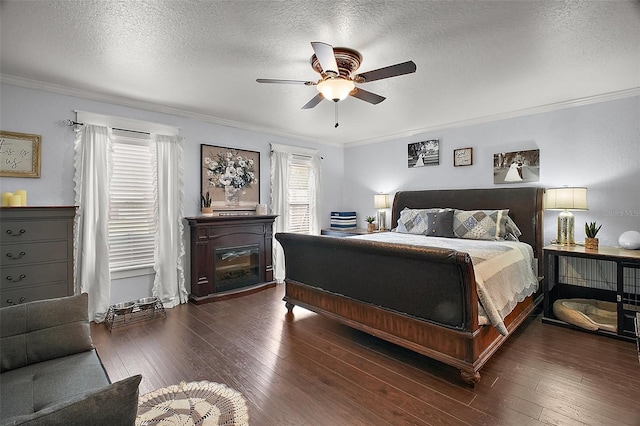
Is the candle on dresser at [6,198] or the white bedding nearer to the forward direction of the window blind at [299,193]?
the white bedding

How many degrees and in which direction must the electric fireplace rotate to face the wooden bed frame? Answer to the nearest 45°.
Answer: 0° — it already faces it

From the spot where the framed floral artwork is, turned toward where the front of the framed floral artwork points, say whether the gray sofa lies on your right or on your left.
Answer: on your right

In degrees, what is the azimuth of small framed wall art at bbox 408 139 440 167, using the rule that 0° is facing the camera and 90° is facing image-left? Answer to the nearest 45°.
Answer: approximately 45°

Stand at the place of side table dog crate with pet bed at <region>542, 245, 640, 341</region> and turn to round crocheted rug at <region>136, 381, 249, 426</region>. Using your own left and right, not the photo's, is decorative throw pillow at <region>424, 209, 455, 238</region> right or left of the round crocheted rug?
right

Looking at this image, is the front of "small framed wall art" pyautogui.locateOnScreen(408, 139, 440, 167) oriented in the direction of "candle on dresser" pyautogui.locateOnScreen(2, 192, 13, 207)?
yes

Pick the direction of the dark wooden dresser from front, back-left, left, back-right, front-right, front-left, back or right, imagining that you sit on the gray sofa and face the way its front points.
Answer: back-left

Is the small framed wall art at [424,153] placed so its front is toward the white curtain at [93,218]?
yes

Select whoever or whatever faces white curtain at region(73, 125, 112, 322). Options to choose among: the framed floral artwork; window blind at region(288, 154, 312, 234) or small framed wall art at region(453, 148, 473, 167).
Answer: the small framed wall art

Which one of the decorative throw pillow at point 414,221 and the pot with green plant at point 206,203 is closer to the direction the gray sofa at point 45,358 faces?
the decorative throw pillow
